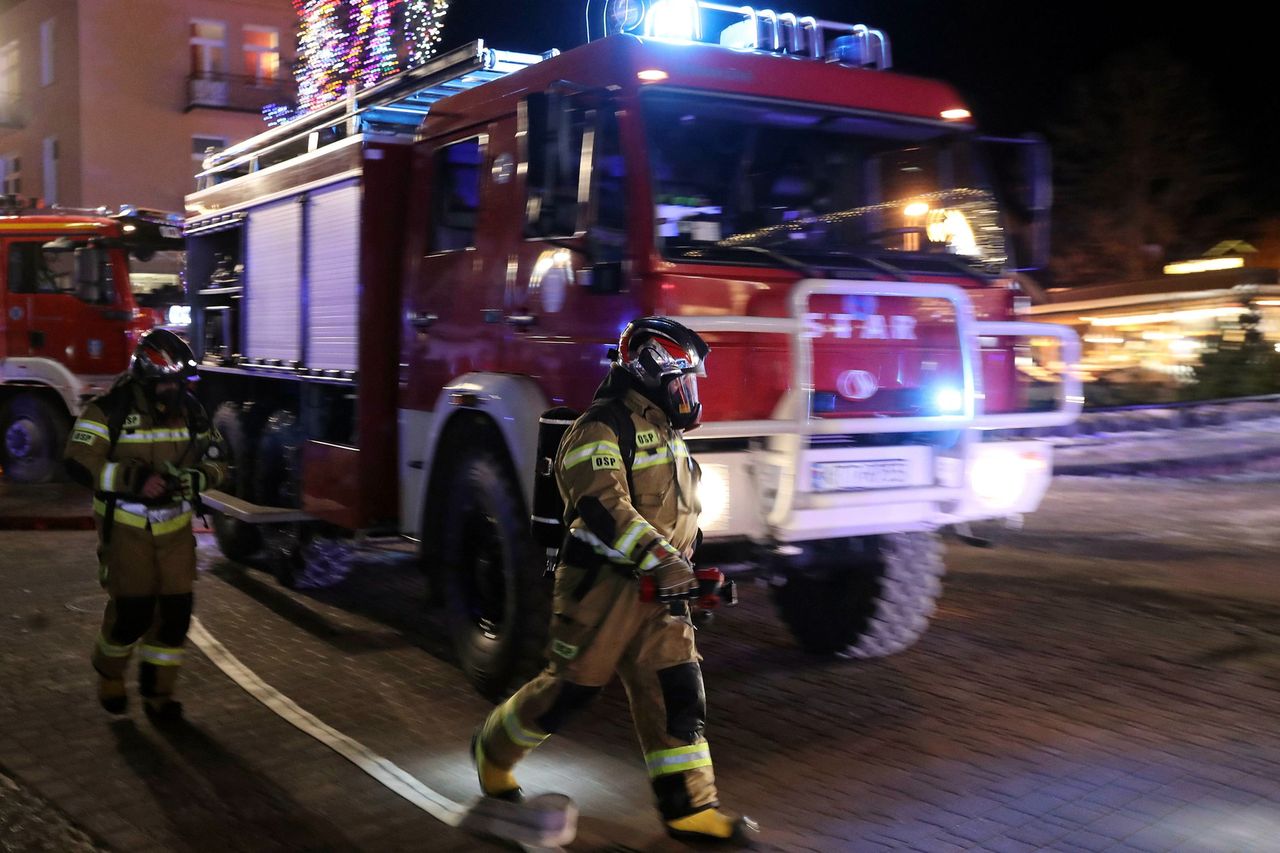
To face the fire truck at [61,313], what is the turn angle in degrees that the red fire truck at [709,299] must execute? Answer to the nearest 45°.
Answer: approximately 180°

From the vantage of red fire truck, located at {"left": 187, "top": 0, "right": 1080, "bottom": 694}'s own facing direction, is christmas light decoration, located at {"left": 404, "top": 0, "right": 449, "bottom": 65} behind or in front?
behind

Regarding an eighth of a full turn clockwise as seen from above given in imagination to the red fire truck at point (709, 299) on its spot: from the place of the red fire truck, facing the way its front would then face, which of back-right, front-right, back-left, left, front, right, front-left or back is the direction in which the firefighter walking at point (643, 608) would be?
front

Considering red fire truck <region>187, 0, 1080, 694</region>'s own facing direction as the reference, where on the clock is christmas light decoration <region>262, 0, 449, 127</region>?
The christmas light decoration is roughly at 7 o'clock from the red fire truck.

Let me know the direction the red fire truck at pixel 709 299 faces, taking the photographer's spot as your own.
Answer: facing the viewer and to the right of the viewer
